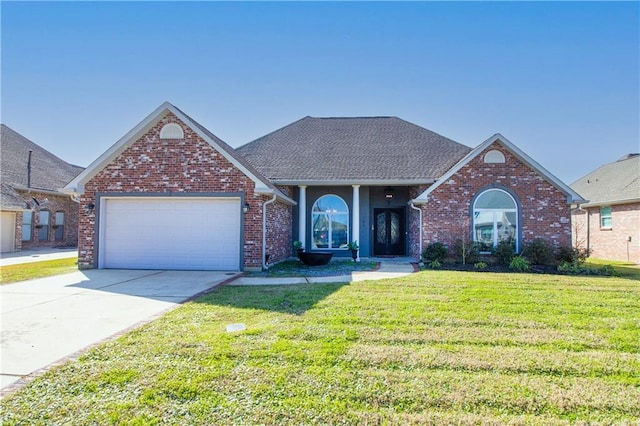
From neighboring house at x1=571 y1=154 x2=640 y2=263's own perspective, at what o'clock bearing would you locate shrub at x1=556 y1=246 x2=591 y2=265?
The shrub is roughly at 2 o'clock from the neighboring house.

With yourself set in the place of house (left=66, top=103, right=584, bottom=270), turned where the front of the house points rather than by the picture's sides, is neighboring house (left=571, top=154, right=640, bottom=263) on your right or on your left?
on your left

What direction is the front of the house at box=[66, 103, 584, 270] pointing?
toward the camera

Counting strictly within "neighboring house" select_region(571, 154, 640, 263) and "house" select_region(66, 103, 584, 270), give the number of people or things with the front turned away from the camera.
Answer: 0

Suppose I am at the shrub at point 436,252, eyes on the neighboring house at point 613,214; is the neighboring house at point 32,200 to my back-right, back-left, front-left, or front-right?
back-left

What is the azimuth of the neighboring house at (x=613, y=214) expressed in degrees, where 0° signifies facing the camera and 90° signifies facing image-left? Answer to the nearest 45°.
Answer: approximately 315°

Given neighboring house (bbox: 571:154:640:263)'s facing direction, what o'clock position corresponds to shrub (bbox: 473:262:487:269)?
The shrub is roughly at 2 o'clock from the neighboring house.

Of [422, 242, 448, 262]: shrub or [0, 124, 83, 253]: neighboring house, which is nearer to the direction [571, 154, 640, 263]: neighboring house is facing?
the shrub

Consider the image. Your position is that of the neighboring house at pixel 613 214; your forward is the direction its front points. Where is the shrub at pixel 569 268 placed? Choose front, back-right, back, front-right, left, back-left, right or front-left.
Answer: front-right

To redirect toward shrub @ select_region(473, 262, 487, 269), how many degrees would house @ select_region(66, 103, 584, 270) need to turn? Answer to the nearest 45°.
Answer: approximately 90° to its left

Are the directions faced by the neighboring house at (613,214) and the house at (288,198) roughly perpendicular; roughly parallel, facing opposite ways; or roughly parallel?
roughly parallel

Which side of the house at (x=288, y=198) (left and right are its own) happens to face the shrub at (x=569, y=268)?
left
